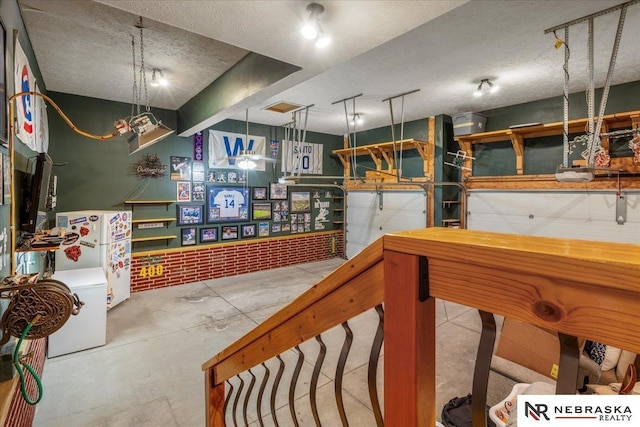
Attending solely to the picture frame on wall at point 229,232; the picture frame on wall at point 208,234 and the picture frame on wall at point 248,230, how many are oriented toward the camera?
3

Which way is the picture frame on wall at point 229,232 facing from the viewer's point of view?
toward the camera

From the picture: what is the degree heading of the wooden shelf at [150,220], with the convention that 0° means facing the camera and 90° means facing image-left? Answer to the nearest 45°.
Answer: approximately 0°

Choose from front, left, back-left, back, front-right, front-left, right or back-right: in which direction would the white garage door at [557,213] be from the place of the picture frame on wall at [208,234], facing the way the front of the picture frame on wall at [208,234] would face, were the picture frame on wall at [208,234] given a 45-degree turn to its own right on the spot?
left

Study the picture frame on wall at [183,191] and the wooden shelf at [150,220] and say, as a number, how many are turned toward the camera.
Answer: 2

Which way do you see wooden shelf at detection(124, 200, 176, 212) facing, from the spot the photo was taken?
facing the viewer

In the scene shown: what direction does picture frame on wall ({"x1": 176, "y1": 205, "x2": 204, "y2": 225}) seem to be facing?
toward the camera

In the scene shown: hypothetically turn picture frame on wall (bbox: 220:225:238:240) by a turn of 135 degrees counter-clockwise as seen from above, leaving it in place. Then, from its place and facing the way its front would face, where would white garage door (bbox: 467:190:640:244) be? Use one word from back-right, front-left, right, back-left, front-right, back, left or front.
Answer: right

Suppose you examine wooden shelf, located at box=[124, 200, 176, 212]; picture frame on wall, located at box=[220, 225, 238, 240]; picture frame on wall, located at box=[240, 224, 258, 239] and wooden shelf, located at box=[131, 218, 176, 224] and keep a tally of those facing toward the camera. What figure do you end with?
4

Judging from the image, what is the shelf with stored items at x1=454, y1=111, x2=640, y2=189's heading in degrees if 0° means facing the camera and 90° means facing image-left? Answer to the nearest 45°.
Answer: approximately 45°

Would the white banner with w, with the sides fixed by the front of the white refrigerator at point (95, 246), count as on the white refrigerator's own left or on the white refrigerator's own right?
on the white refrigerator's own left

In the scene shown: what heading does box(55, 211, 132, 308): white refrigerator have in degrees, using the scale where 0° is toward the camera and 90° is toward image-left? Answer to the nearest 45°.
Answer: approximately 315°

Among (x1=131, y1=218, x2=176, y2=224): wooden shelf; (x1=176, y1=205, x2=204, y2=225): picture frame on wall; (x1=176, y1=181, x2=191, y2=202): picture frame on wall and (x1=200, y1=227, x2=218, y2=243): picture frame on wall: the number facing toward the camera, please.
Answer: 4
